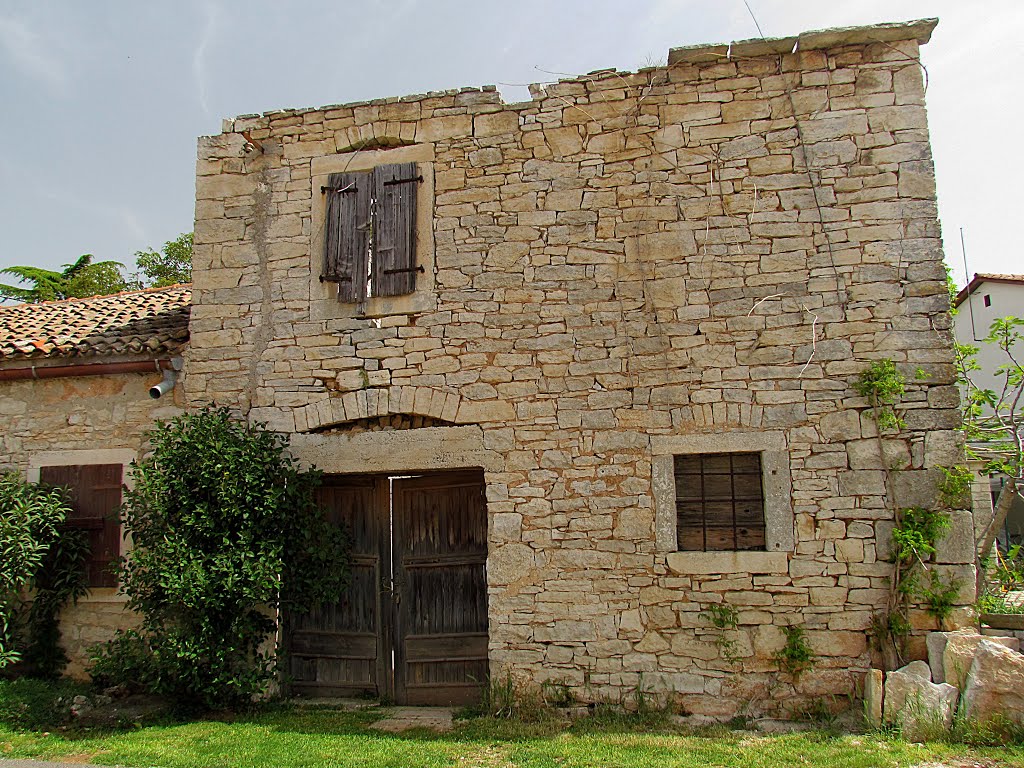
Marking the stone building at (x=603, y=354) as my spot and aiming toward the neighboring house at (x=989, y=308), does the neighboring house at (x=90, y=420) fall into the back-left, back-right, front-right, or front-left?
back-left

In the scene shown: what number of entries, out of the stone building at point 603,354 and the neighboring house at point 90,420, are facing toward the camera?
2

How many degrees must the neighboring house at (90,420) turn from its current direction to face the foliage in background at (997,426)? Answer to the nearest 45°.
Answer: approximately 45° to its left

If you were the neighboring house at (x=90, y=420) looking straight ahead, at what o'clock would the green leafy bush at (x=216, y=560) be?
The green leafy bush is roughly at 11 o'clock from the neighboring house.

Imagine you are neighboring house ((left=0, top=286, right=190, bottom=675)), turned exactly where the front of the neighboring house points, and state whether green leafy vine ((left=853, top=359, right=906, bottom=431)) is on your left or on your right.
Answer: on your left

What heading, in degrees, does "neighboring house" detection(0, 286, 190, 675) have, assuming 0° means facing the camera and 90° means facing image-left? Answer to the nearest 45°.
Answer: approximately 0°

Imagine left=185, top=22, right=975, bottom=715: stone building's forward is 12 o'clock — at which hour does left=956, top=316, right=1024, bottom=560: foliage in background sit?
The foliage in background is roughly at 9 o'clock from the stone building.

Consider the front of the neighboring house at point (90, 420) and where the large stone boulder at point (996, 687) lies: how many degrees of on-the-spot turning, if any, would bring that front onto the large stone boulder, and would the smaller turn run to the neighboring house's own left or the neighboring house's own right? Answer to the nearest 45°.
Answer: approximately 45° to the neighboring house's own left

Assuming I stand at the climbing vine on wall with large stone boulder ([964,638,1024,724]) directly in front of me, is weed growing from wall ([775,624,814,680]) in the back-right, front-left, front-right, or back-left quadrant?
back-right

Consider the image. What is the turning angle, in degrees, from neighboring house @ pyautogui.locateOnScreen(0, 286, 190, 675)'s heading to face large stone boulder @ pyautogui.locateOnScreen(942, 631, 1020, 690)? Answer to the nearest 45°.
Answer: approximately 45° to its left

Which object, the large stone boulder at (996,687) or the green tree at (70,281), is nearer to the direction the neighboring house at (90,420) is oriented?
the large stone boulder

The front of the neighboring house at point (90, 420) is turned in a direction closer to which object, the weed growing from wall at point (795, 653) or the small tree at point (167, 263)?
the weed growing from wall

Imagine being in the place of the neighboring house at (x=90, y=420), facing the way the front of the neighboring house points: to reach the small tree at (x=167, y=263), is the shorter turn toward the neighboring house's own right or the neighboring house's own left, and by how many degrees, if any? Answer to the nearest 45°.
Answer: approximately 180°
